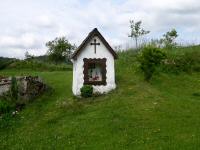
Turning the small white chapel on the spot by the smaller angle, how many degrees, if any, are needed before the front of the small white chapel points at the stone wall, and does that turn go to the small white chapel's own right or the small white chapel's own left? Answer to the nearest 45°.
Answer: approximately 90° to the small white chapel's own right

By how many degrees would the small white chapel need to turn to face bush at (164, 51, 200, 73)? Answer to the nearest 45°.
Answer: approximately 135° to its left

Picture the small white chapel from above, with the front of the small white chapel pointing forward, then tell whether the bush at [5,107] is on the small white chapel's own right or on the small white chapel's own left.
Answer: on the small white chapel's own right

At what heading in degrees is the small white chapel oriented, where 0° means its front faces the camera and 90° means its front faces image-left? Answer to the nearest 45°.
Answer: approximately 0°
